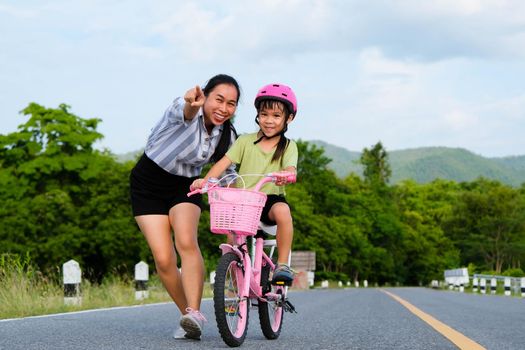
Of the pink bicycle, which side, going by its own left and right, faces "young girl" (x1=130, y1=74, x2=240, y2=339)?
right

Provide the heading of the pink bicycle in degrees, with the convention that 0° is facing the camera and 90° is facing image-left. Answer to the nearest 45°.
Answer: approximately 45°

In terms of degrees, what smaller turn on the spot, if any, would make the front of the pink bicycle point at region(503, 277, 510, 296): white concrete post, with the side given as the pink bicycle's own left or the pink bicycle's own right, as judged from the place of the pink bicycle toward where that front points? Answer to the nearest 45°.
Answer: approximately 180°

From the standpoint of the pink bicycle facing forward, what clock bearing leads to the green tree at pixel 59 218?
The green tree is roughly at 4 o'clock from the pink bicycle.

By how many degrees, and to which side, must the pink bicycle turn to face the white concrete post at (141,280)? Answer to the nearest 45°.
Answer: approximately 135° to its right

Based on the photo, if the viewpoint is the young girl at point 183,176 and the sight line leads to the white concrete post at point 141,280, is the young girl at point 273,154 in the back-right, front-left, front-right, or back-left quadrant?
back-right
